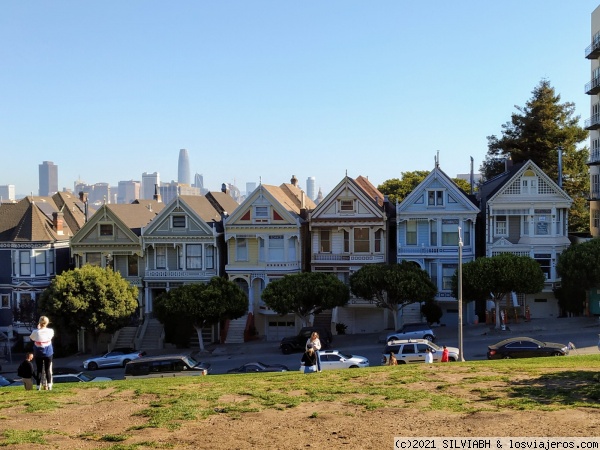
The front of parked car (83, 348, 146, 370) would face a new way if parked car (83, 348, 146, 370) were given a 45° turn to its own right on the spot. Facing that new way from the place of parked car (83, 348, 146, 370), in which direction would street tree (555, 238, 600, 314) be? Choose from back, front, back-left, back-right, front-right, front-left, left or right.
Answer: back-right

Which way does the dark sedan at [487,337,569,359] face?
to the viewer's right

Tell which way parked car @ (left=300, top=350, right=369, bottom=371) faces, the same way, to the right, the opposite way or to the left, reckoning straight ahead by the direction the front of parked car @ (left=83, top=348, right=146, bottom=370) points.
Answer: the opposite way

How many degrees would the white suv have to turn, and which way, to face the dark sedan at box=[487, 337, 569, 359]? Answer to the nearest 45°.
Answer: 0° — it already faces it

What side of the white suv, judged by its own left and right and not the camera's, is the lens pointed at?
right

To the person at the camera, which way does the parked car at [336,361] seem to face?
facing to the right of the viewer

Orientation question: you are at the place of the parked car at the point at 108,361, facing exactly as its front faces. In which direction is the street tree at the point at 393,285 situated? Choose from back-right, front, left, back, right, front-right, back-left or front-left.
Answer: back

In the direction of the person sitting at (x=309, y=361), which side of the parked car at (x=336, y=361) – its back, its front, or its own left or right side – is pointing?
right

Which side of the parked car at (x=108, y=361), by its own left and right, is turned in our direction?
left

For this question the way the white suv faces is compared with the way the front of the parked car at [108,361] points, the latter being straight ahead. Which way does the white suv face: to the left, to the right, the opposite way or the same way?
the opposite way
